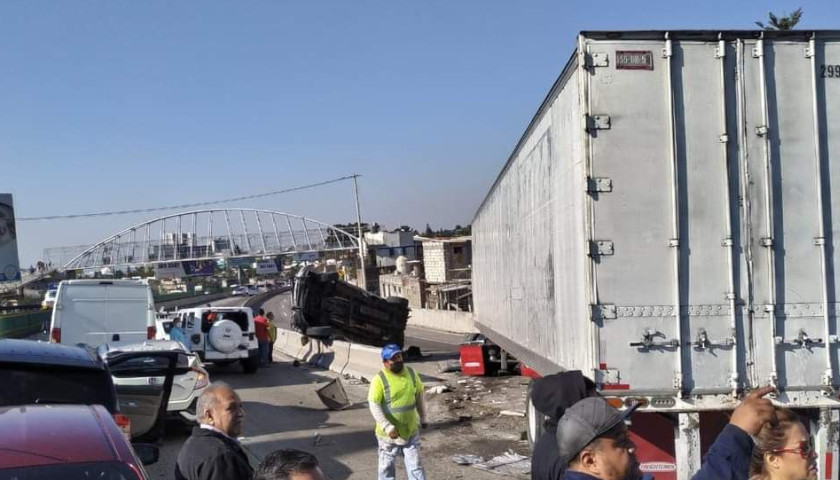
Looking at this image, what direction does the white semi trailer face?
away from the camera

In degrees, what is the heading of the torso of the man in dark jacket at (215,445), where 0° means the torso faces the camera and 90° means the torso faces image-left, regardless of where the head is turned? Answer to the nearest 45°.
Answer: approximately 270°

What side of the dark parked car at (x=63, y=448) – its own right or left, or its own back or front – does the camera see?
back

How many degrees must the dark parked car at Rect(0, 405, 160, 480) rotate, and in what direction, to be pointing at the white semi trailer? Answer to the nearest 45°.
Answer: approximately 90° to its right

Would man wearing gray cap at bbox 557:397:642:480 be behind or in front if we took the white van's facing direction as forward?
behind

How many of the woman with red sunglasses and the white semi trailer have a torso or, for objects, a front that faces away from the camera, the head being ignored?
1

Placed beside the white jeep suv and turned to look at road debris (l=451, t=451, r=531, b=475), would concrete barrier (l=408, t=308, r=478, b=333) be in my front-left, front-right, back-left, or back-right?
back-left

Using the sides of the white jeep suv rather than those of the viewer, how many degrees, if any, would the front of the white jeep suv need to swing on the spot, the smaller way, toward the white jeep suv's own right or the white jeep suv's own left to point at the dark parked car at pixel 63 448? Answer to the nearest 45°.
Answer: approximately 135° to the white jeep suv's own left
